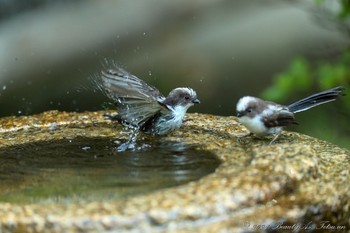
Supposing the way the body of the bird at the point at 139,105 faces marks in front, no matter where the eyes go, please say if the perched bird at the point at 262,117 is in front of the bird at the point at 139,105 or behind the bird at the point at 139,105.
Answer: in front

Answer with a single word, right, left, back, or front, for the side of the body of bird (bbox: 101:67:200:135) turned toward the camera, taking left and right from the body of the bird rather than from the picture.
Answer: right
